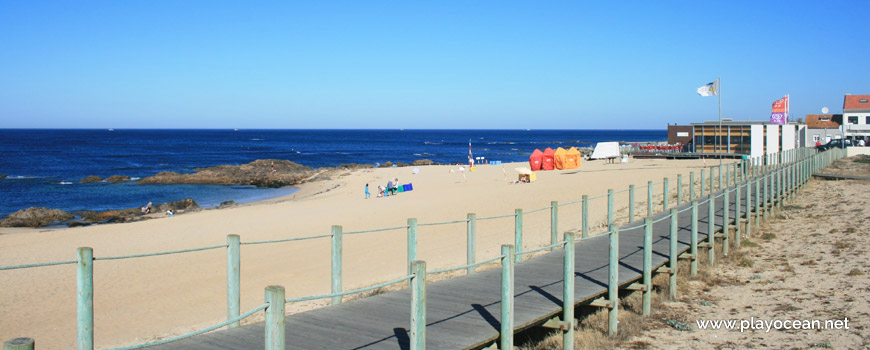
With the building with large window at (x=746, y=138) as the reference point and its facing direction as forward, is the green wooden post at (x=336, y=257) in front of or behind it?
in front

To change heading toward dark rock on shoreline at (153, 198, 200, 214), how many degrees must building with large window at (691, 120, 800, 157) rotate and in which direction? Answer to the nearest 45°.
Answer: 0° — it already faces it

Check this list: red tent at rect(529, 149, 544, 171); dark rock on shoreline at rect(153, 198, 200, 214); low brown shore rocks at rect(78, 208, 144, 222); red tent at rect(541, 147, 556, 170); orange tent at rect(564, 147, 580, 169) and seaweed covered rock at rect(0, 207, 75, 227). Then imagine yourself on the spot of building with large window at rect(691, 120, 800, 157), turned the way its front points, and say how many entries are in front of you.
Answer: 6

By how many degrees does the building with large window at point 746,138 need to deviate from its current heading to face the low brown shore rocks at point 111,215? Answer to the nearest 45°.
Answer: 0° — it already faces it

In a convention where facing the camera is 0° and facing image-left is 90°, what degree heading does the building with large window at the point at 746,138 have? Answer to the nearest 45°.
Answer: approximately 45°

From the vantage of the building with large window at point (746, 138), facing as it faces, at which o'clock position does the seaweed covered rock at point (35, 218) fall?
The seaweed covered rock is roughly at 12 o'clock from the building with large window.

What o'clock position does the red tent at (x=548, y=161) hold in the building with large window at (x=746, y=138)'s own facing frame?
The red tent is roughly at 12 o'clock from the building with large window.

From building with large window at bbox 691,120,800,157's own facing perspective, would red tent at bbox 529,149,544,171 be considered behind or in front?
in front
